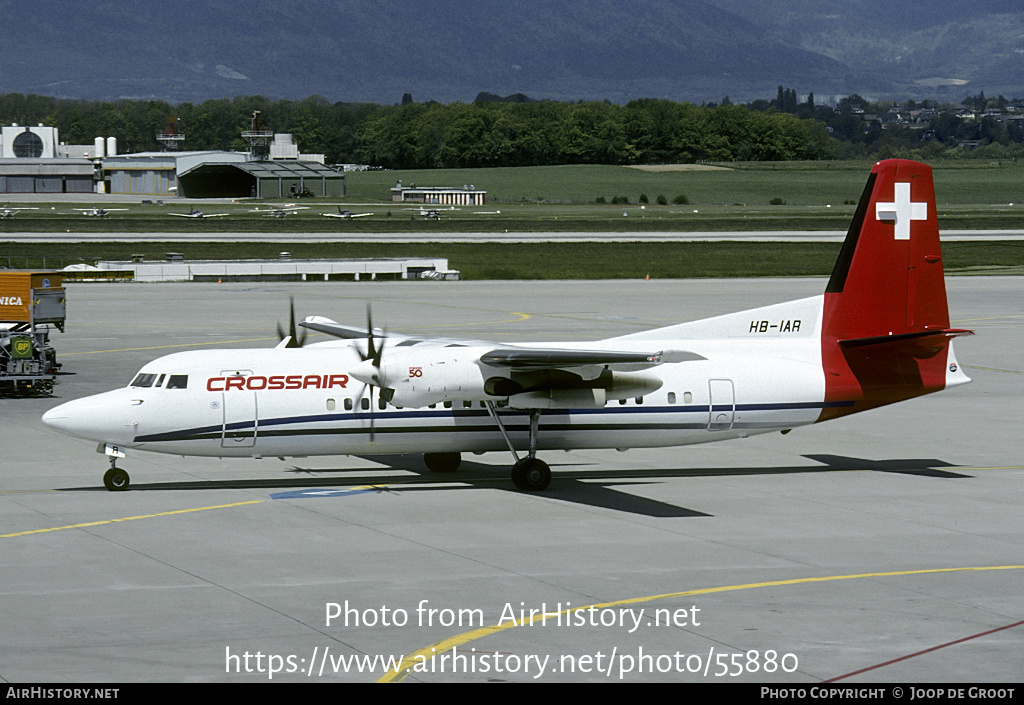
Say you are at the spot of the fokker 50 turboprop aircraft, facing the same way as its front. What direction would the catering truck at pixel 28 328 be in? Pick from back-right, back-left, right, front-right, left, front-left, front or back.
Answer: front-right

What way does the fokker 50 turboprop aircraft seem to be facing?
to the viewer's left
